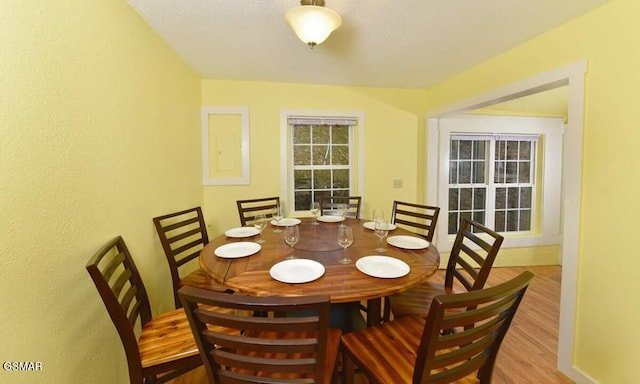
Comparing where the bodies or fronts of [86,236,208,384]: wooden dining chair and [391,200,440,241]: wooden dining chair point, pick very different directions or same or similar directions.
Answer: very different directions

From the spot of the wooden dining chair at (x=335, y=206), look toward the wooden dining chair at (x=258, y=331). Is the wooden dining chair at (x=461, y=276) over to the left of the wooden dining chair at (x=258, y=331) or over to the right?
left

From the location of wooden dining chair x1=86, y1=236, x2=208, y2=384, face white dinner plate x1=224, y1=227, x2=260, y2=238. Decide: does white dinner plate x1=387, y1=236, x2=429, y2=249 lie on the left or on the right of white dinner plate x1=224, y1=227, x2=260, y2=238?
right

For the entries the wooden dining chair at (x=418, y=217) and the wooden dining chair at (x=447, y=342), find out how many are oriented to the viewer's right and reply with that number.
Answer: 0

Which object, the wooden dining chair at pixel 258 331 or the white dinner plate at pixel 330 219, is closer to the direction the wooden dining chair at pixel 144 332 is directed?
the white dinner plate

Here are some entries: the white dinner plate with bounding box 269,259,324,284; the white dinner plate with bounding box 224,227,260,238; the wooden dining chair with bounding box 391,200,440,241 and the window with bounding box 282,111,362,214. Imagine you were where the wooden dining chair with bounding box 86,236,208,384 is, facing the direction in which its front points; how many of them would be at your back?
0

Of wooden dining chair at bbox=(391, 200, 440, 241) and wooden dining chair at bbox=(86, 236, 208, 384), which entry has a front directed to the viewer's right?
wooden dining chair at bbox=(86, 236, 208, 384)

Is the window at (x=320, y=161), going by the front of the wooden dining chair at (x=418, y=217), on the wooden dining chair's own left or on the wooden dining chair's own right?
on the wooden dining chair's own right

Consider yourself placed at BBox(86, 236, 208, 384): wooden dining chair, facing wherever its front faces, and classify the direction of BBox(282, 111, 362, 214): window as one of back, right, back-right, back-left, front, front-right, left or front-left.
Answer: front-left

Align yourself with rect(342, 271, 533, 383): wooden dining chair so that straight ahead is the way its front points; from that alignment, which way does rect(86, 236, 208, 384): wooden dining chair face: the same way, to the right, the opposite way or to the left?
to the right

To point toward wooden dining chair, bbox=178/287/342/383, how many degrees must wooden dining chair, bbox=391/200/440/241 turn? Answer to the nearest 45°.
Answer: approximately 45° to its left

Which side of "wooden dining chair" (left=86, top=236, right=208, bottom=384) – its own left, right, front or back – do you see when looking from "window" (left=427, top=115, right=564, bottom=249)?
front

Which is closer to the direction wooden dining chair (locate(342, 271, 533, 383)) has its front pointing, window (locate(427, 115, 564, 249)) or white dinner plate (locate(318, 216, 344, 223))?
the white dinner plate

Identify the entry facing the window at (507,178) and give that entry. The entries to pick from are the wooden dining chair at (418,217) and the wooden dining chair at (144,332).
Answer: the wooden dining chair at (144,332)

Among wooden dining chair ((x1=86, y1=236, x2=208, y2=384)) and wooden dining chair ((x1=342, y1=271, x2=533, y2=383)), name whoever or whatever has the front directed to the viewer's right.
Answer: wooden dining chair ((x1=86, y1=236, x2=208, y2=384))

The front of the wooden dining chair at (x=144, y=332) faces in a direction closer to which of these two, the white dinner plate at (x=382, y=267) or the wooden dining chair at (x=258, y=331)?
the white dinner plate

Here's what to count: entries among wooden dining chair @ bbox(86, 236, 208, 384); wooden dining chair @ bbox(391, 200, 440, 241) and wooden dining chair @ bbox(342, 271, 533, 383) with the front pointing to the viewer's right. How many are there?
1

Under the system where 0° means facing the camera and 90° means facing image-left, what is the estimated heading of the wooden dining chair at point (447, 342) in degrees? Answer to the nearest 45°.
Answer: approximately 135°

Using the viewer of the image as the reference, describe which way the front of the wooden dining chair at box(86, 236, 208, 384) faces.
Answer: facing to the right of the viewer

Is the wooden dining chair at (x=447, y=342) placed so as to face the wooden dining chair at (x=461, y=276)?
no
